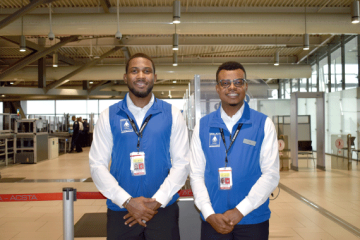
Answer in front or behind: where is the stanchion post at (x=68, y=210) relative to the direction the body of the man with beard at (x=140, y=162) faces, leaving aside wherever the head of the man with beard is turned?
behind

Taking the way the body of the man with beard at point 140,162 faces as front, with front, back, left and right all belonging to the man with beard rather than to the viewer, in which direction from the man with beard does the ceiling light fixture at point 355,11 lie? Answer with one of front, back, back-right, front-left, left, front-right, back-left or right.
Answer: back-left

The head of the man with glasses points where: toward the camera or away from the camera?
toward the camera

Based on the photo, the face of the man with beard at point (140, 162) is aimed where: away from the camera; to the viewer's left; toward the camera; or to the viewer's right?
toward the camera

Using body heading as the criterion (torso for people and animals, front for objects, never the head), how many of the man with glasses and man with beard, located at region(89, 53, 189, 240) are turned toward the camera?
2

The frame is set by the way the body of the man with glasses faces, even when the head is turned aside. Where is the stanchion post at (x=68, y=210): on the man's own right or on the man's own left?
on the man's own right

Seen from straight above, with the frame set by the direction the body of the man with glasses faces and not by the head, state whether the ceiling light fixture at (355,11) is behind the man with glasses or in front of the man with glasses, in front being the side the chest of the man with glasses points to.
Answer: behind

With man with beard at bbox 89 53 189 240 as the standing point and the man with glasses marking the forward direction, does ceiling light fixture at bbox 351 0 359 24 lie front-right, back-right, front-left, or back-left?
front-left

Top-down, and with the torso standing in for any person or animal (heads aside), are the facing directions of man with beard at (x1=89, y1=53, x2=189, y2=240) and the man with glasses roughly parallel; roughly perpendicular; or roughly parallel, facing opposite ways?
roughly parallel

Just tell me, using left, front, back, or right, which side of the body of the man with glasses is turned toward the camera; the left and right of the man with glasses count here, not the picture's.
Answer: front
